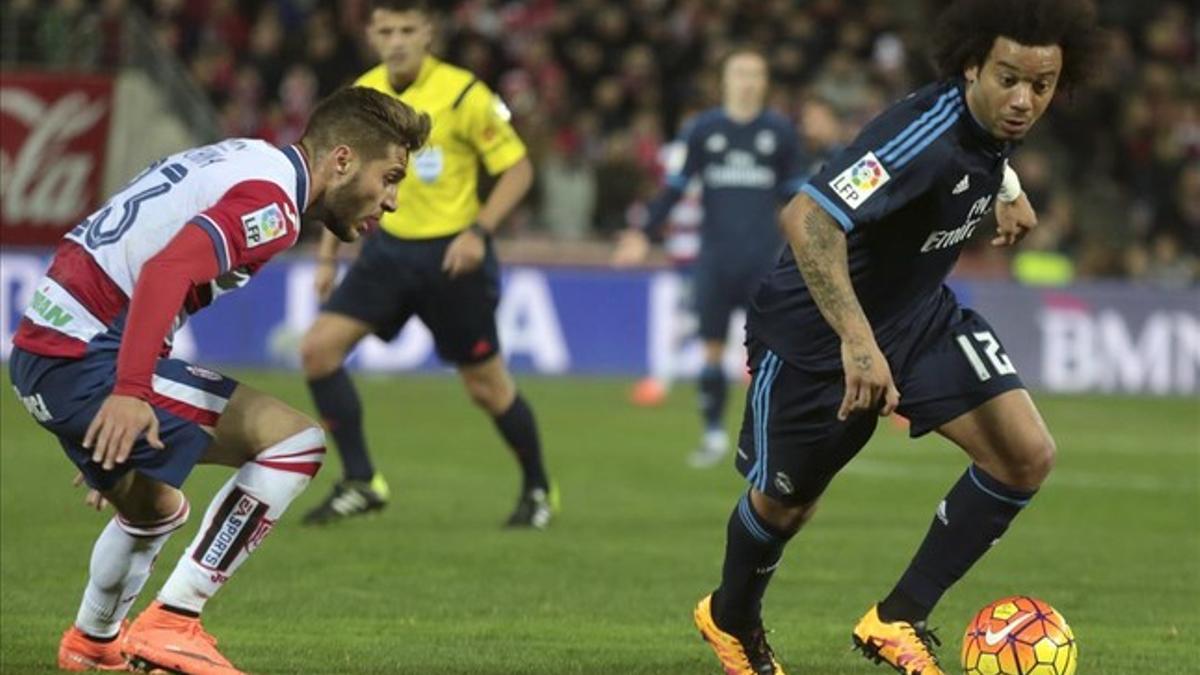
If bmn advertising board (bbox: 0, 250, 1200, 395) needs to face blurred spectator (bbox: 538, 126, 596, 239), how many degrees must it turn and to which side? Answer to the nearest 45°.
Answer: approximately 135° to its right

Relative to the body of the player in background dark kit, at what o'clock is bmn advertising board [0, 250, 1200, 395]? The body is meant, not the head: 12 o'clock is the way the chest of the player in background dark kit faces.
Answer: The bmn advertising board is roughly at 6 o'clock from the player in background dark kit.

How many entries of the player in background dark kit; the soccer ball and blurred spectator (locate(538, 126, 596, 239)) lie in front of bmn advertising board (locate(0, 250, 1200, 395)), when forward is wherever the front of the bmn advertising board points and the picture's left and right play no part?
2

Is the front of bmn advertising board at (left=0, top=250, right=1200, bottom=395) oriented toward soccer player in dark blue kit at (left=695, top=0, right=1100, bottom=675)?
yes

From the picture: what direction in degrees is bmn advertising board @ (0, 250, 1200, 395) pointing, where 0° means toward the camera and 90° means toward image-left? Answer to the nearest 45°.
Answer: approximately 0°

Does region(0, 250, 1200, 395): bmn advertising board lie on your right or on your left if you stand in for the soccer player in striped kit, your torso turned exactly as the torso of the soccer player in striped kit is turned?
on your left

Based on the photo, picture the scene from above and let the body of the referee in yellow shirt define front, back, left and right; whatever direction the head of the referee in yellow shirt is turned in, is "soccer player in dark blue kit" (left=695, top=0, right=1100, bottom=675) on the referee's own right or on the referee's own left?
on the referee's own left

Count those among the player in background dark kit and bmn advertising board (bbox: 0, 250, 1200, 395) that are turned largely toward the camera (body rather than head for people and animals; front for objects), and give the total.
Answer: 2

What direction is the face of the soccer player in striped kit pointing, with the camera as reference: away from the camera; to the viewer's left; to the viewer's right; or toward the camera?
to the viewer's right
